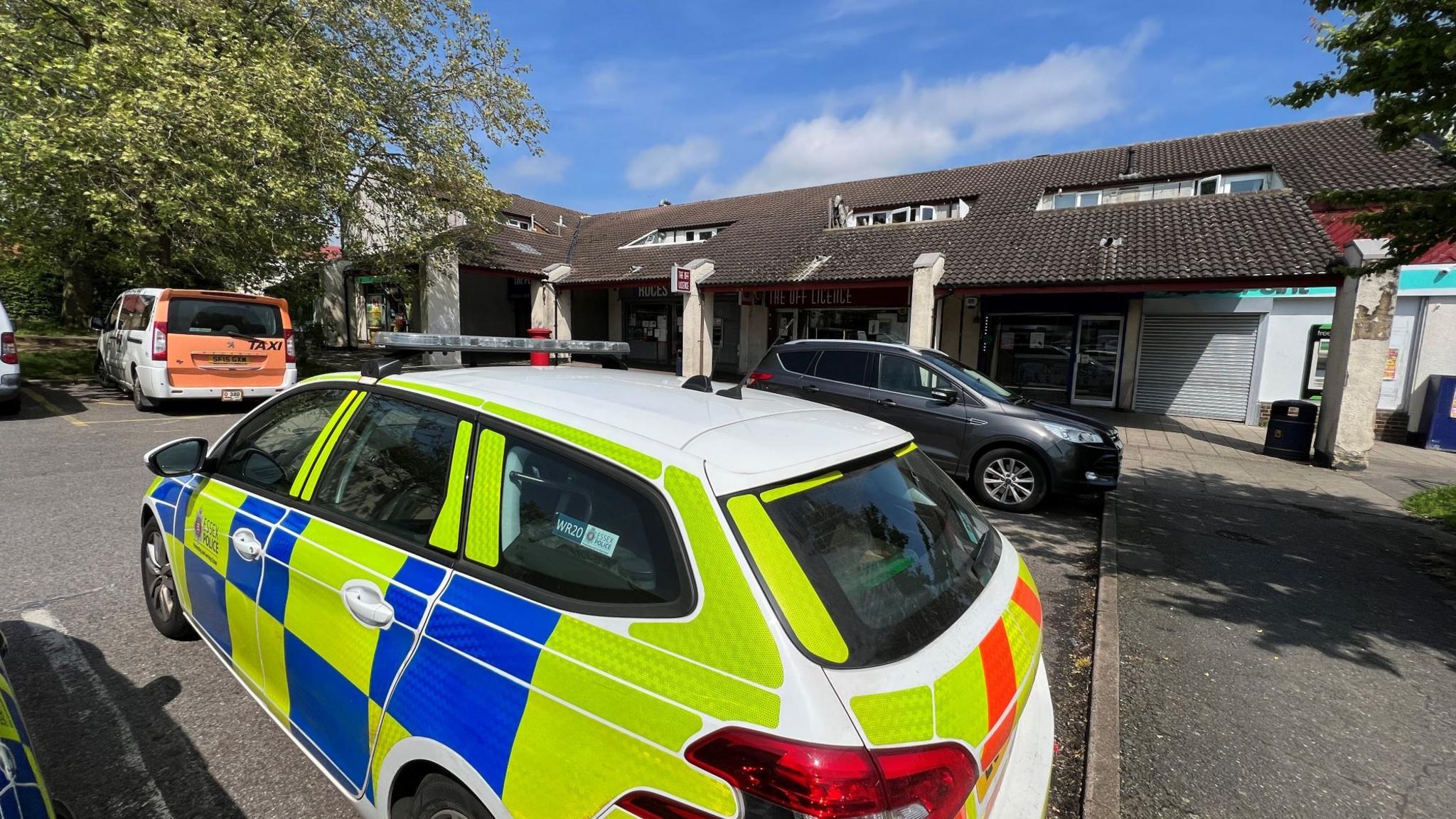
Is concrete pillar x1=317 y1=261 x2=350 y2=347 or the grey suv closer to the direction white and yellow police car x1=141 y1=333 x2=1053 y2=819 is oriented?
the concrete pillar

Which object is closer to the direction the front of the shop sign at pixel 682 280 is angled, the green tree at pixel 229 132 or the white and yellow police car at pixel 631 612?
the white and yellow police car

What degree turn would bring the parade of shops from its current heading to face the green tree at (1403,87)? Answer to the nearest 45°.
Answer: approximately 45° to its left

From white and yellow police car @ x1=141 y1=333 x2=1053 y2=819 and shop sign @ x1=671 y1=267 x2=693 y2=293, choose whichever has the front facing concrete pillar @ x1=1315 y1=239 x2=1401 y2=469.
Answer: the shop sign

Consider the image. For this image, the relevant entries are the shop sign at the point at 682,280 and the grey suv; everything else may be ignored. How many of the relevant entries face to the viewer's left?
0

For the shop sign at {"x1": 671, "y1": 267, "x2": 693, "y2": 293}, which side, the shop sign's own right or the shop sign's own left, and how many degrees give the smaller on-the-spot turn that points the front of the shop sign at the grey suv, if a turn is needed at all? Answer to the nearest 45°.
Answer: approximately 45° to the shop sign's own right

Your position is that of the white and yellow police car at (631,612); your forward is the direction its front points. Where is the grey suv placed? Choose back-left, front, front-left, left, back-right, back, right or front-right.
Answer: right

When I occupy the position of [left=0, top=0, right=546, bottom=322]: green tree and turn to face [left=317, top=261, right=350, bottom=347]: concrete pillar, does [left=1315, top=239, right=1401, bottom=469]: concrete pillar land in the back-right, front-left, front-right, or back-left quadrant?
back-right

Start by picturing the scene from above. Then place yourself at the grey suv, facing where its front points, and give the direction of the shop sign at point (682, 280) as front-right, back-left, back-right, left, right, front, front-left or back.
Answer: back

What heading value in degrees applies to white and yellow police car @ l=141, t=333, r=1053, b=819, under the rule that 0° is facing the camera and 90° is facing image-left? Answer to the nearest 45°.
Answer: approximately 135°

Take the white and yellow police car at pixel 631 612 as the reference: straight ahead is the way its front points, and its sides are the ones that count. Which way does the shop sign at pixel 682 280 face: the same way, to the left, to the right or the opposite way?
the opposite way

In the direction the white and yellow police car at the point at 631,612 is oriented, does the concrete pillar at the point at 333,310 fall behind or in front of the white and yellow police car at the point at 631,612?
in front

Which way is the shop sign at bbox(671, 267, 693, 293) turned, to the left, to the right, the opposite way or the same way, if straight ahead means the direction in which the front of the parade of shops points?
to the left

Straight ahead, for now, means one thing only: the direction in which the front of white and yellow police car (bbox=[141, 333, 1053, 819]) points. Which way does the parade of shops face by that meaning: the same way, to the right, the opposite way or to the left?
to the left

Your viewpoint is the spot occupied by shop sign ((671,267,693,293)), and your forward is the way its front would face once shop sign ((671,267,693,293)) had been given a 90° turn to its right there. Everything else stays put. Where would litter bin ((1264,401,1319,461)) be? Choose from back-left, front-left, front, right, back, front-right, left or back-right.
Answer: left

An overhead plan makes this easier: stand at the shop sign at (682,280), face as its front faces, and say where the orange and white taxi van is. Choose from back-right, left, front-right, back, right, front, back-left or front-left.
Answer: right

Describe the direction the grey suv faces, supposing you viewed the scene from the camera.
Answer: facing the viewer and to the right of the viewer

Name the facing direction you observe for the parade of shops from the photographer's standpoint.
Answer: facing the viewer and to the left of the viewer

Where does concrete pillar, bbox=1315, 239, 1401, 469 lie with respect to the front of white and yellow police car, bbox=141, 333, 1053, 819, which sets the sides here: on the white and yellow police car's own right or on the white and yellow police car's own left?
on the white and yellow police car's own right

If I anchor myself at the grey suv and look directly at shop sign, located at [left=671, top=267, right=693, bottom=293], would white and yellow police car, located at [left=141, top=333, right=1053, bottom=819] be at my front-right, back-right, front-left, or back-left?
back-left

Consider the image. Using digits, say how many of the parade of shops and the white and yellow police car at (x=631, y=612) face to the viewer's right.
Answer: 0
